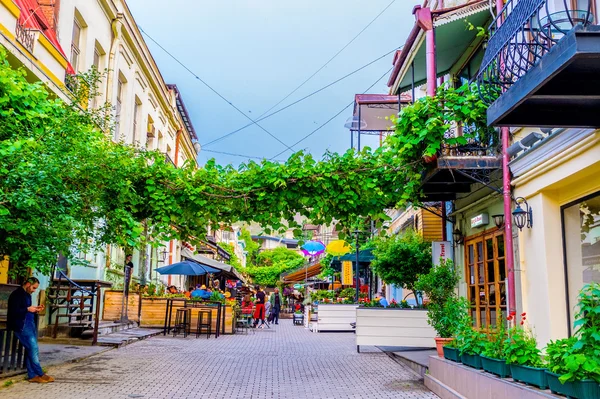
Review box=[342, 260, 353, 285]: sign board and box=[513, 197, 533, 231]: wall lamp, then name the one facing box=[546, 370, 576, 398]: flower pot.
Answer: the sign board

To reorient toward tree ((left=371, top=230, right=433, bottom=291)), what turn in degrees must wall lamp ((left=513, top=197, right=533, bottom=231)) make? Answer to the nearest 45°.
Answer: approximately 45° to its right

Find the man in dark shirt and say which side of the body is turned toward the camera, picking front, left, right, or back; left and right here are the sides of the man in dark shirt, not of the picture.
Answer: right

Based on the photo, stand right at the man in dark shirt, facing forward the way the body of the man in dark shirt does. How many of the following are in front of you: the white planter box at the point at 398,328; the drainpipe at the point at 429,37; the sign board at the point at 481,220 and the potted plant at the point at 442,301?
4

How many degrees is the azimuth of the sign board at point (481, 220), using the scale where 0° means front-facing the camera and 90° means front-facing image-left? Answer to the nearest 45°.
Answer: approximately 45°

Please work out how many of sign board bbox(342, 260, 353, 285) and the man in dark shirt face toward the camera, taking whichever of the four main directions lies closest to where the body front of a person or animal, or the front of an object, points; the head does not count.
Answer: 1

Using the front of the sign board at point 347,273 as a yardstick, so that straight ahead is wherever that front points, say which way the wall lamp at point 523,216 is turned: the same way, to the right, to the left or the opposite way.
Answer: to the right

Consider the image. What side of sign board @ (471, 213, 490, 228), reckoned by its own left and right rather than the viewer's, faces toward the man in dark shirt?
front

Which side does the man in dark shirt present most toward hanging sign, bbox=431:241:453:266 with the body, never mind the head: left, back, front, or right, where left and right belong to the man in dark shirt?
front

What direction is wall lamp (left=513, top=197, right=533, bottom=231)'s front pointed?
to the viewer's left

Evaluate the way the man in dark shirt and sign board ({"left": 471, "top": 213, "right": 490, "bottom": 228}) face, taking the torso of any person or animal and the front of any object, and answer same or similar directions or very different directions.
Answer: very different directions

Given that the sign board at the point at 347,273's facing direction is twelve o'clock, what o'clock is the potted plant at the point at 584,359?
The potted plant is roughly at 12 o'clock from the sign board.
